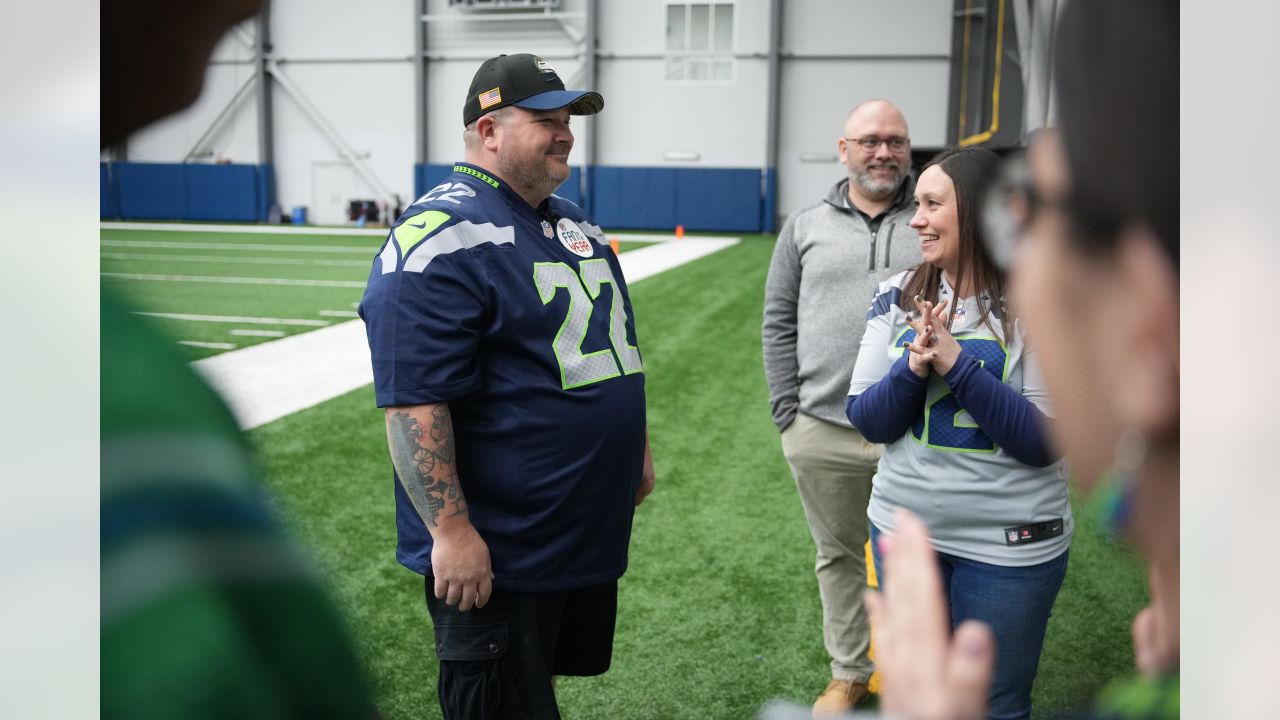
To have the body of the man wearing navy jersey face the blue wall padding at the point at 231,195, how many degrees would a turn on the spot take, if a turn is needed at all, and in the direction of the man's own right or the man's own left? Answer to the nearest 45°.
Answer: approximately 135° to the man's own left

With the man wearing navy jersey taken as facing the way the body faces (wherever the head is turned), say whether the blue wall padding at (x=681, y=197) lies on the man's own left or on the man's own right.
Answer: on the man's own left

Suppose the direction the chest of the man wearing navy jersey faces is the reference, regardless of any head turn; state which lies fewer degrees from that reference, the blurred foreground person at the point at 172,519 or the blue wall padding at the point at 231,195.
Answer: the blurred foreground person

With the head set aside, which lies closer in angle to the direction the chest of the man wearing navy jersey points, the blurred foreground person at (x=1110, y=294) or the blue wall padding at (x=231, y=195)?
the blurred foreground person

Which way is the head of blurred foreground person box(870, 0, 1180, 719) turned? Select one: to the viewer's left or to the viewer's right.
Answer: to the viewer's left

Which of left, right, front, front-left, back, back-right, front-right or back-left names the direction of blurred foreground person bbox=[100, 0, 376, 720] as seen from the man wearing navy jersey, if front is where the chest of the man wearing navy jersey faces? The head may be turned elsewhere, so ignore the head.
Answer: front-right

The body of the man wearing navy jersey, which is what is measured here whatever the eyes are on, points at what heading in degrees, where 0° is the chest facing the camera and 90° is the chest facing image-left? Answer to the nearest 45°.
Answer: approximately 315°

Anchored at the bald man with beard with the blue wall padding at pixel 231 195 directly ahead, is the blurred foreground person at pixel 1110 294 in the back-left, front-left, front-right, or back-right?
back-left

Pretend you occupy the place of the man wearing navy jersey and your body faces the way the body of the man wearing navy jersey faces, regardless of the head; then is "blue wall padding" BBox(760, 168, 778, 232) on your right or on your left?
on your left

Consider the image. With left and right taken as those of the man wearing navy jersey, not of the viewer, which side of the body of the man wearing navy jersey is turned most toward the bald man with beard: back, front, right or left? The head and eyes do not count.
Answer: left
